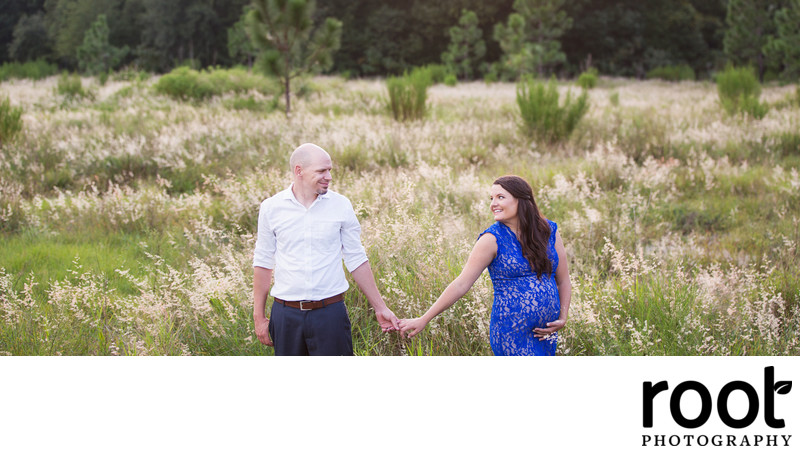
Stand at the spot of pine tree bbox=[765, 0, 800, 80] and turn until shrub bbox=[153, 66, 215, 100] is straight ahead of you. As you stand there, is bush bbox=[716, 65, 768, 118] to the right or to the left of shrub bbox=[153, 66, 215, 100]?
left

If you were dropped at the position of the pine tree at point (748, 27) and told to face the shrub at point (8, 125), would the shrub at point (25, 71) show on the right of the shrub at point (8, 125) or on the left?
right

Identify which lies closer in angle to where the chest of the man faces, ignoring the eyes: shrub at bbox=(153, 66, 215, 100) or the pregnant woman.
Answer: the pregnant woman

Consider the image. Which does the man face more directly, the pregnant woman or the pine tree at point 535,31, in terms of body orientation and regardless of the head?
the pregnant woman

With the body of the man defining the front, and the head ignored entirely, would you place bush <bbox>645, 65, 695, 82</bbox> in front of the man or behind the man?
behind

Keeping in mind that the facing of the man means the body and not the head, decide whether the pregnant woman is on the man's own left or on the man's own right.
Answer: on the man's own left

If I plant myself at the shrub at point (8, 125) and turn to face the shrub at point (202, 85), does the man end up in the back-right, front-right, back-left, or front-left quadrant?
back-right

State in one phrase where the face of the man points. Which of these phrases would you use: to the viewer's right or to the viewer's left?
to the viewer's right

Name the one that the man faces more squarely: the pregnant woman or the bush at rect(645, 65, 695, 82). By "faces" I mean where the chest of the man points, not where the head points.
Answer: the pregnant woman

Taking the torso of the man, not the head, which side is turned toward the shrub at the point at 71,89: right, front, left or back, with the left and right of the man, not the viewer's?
back

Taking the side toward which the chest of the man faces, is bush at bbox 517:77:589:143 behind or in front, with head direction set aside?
behind

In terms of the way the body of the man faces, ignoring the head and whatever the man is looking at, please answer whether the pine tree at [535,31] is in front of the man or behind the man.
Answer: behind

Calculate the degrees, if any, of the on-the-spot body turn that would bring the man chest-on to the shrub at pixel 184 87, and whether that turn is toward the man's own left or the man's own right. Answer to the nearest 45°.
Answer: approximately 180°

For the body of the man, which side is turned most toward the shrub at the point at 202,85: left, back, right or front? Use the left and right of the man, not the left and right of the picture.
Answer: back
